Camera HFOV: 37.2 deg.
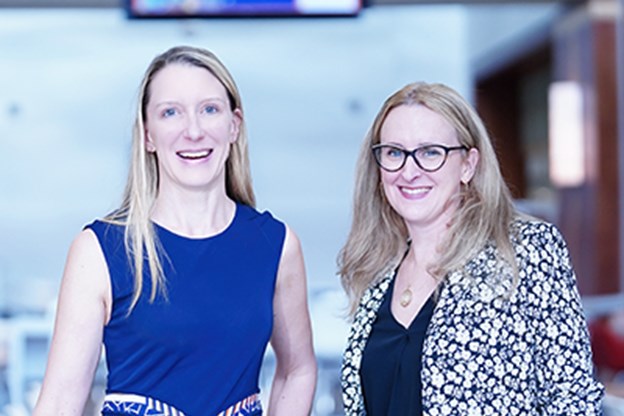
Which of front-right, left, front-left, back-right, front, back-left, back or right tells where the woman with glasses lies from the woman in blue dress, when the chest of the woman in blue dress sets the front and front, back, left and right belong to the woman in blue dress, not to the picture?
left

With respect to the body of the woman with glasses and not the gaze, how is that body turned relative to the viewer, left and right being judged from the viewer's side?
facing the viewer and to the left of the viewer

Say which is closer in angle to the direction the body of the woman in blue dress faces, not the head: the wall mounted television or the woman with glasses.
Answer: the woman with glasses

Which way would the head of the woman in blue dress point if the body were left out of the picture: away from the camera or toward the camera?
toward the camera

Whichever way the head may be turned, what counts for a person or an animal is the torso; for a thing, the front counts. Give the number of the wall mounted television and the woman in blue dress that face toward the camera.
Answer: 2

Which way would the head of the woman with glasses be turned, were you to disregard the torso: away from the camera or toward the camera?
toward the camera

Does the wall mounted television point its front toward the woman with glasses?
yes

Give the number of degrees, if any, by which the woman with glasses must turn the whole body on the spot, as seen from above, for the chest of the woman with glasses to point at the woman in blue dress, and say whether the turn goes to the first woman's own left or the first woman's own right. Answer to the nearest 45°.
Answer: approximately 45° to the first woman's own right

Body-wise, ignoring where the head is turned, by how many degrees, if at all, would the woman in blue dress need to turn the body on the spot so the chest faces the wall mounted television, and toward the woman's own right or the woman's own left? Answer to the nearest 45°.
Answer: approximately 180°

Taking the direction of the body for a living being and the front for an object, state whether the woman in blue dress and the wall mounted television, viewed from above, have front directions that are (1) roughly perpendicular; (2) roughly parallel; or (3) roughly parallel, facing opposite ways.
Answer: roughly parallel

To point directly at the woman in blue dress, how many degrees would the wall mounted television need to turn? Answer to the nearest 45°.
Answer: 0° — it already faces them

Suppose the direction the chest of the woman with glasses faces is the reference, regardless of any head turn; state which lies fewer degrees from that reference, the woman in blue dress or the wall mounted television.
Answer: the woman in blue dress

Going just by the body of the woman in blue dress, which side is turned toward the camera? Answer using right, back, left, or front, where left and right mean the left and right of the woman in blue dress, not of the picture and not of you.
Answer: front
